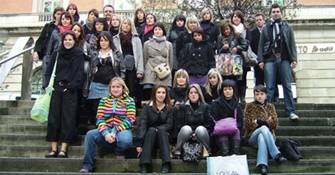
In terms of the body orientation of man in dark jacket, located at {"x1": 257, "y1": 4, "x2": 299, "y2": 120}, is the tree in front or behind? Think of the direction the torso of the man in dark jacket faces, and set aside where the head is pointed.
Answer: behind

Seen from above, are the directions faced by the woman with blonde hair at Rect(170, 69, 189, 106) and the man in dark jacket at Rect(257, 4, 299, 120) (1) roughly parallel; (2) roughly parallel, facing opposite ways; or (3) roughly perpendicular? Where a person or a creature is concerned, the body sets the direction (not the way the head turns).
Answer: roughly parallel

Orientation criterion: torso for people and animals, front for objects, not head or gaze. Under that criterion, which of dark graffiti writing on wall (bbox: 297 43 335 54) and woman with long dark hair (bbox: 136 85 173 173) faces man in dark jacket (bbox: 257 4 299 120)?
the dark graffiti writing on wall

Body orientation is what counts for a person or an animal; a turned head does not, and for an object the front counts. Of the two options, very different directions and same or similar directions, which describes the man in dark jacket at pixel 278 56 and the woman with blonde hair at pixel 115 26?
same or similar directions

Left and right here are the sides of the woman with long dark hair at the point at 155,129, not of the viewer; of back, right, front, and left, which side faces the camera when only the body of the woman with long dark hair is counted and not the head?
front

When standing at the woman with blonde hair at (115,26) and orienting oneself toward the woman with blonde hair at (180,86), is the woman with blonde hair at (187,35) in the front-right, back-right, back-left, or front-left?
front-left

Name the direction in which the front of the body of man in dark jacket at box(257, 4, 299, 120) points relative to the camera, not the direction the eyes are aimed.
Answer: toward the camera

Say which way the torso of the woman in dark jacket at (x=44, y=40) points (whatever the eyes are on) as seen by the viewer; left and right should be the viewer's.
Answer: facing the viewer and to the right of the viewer

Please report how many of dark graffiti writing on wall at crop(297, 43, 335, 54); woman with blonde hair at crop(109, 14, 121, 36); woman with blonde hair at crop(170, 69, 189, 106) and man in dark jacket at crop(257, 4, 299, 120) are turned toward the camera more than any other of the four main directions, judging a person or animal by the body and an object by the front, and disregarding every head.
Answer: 4

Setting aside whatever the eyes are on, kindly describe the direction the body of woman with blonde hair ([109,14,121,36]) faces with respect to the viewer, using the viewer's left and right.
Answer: facing the viewer

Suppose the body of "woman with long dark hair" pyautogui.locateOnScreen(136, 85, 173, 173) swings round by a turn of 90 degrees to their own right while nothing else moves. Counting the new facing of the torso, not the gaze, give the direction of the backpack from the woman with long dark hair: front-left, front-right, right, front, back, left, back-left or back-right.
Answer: back

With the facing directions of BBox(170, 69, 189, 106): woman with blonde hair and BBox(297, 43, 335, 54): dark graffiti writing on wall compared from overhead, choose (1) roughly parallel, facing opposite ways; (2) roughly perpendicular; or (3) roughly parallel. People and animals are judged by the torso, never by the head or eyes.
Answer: roughly parallel

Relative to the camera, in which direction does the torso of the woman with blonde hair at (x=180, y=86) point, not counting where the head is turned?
toward the camera
